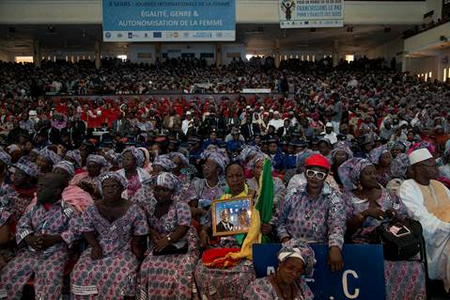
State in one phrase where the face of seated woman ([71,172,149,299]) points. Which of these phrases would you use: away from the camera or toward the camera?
toward the camera

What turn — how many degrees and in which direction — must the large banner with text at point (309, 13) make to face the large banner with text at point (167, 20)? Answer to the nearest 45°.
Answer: approximately 90° to its right

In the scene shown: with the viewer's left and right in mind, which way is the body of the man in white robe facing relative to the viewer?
facing the viewer and to the right of the viewer

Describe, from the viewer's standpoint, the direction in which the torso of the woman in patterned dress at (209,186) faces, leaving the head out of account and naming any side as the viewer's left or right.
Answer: facing the viewer and to the left of the viewer

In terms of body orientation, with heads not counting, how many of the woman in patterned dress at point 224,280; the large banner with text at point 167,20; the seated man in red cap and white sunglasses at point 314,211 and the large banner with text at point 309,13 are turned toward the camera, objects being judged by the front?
4

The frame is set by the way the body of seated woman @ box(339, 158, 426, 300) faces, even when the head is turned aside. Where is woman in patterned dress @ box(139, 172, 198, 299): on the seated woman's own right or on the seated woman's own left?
on the seated woman's own right

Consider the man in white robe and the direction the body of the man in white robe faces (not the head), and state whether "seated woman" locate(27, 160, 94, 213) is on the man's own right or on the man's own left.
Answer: on the man's own right

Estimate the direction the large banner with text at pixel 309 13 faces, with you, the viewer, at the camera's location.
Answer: facing the viewer

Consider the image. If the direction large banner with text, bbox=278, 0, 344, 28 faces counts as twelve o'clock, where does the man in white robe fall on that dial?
The man in white robe is roughly at 12 o'clock from the large banner with text.

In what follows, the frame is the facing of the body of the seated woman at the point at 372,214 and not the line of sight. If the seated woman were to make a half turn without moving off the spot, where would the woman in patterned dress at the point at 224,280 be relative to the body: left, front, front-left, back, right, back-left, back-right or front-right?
left

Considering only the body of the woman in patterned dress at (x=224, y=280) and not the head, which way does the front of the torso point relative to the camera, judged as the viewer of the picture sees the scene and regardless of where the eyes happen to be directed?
toward the camera

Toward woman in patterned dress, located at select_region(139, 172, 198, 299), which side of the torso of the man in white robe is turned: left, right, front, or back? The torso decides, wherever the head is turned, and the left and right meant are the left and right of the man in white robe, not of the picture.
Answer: right

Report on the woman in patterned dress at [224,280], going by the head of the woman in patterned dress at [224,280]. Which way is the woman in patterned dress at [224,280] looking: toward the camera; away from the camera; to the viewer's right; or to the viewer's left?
toward the camera

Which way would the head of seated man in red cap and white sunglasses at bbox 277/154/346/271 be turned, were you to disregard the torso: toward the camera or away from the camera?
toward the camera
